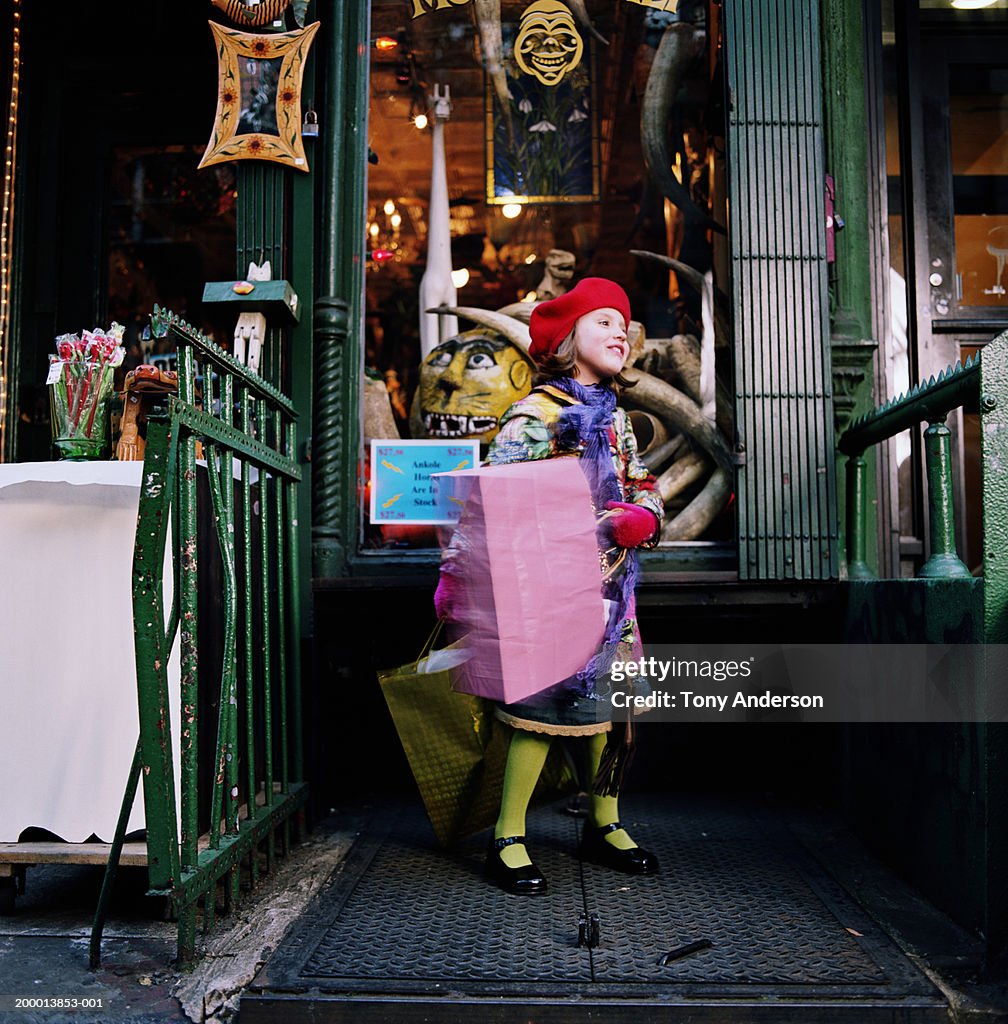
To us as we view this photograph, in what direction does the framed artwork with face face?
facing the viewer

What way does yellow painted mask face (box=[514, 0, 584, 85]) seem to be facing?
toward the camera

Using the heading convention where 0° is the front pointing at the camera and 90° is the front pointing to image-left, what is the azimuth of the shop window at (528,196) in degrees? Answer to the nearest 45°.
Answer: approximately 0°

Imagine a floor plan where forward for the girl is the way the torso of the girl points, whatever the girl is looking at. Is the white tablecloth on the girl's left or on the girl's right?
on the girl's right

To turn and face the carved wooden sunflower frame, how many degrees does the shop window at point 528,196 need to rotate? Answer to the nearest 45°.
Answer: approximately 45° to its right

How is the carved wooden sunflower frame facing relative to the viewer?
toward the camera

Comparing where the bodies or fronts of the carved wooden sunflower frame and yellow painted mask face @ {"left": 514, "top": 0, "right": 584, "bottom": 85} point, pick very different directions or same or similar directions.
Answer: same or similar directions

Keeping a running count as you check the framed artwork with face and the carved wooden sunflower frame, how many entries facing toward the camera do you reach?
2

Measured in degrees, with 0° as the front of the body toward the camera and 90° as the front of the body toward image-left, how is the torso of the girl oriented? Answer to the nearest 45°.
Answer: approximately 315°

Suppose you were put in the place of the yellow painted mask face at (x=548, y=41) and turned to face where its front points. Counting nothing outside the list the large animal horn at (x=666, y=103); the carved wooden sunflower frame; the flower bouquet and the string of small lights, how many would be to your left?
1

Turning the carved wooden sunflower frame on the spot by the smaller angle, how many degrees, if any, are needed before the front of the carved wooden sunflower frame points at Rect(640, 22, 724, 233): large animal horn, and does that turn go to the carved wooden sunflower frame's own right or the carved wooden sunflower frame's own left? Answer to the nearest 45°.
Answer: approximately 90° to the carved wooden sunflower frame's own left

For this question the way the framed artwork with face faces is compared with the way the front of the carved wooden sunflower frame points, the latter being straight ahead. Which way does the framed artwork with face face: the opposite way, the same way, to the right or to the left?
the same way
